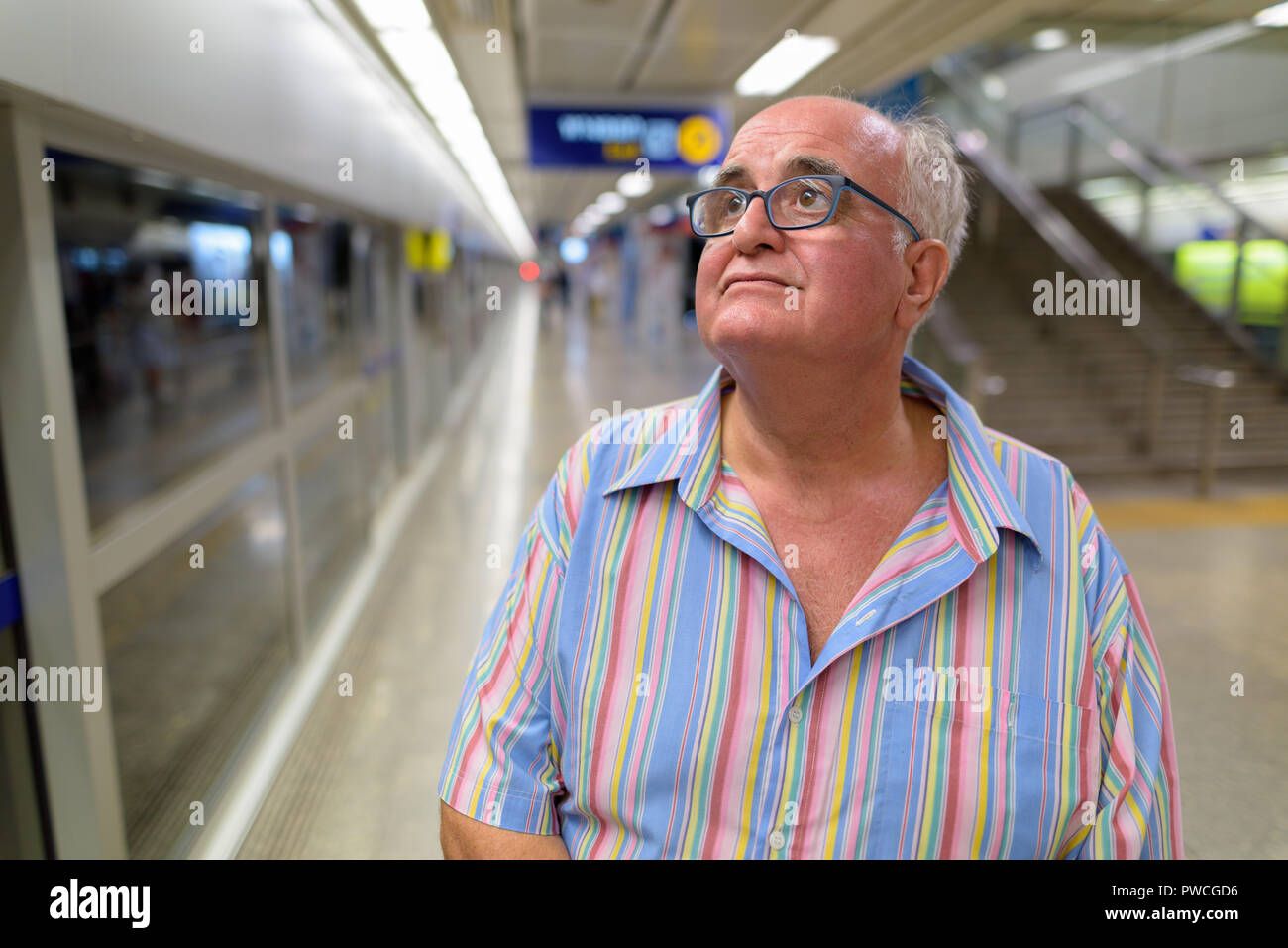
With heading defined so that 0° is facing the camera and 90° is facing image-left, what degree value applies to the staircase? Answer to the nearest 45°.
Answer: approximately 0°

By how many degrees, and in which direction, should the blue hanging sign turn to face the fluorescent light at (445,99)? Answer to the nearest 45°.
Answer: approximately 45° to its right

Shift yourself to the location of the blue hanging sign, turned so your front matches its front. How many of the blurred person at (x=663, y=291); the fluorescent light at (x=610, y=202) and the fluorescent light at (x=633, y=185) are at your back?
3

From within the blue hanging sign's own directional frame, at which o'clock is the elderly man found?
The elderly man is roughly at 12 o'clock from the blue hanging sign.

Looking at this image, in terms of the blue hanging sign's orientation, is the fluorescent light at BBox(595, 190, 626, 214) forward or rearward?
rearward

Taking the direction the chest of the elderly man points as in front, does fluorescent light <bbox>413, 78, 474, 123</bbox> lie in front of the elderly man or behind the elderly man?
behind
